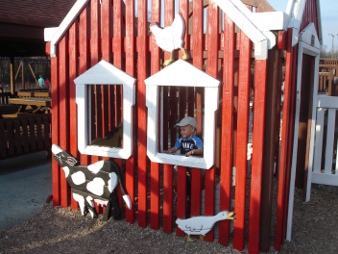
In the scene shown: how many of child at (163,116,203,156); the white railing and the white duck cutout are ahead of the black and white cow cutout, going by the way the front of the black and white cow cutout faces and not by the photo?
0

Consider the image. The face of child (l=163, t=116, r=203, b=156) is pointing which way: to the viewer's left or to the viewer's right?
to the viewer's left

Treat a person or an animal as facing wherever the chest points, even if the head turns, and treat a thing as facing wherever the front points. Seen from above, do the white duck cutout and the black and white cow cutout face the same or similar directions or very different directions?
very different directions

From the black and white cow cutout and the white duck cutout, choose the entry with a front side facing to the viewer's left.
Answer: the black and white cow cutout

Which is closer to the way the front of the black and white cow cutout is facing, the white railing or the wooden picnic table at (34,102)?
the wooden picnic table

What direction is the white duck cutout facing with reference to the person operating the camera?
facing to the right of the viewer

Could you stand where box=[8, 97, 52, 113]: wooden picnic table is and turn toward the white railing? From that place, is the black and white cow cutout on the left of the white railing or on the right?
right

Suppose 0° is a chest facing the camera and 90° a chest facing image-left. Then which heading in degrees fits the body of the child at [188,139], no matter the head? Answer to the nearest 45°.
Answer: approximately 45°

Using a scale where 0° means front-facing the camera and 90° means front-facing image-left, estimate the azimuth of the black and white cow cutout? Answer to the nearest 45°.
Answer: approximately 90°
